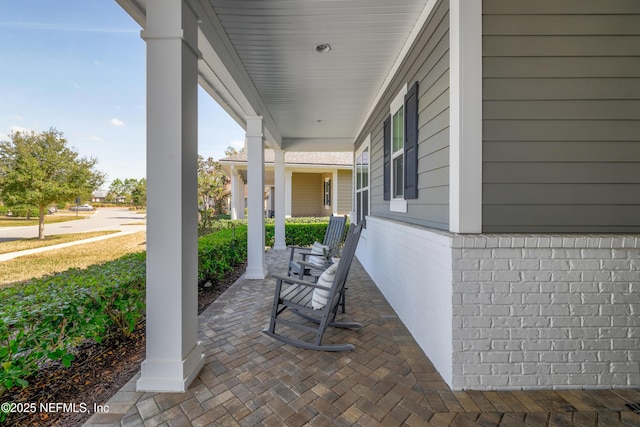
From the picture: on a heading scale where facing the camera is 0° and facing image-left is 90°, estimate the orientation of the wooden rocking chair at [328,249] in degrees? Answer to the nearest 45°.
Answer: approximately 45°

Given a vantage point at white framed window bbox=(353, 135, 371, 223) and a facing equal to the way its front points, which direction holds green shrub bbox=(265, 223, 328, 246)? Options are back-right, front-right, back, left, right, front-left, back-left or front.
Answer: front-right

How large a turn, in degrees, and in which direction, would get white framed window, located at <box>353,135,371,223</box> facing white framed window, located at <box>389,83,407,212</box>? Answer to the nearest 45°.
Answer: approximately 90° to its left

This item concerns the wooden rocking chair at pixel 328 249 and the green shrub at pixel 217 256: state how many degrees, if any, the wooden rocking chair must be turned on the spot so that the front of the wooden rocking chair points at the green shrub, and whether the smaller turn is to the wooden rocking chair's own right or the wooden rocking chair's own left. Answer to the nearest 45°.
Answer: approximately 45° to the wooden rocking chair's own right

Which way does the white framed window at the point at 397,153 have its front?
to the viewer's left

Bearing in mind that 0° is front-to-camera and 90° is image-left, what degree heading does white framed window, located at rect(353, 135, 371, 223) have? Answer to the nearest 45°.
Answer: approximately 90°

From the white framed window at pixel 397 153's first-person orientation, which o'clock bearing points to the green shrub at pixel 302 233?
The green shrub is roughly at 2 o'clock from the white framed window.
